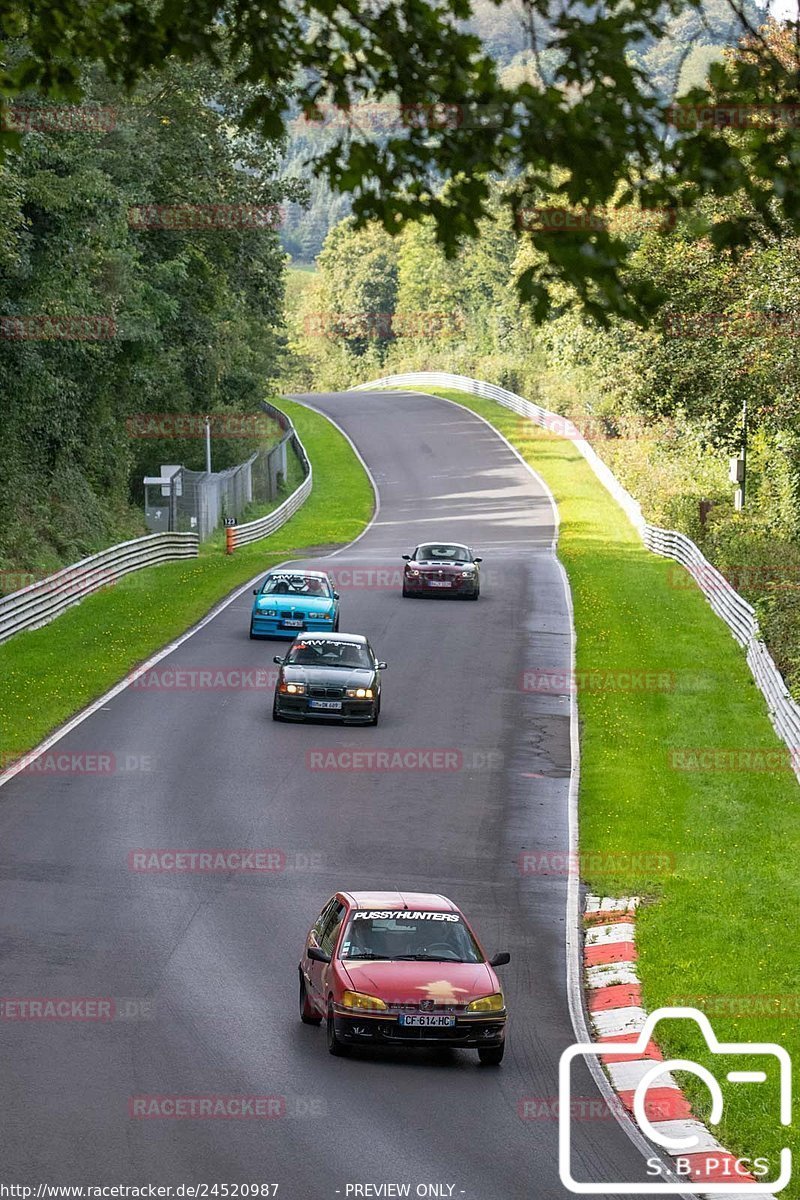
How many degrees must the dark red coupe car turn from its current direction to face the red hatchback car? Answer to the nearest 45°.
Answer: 0° — it already faces it

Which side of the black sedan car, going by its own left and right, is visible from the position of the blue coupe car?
back

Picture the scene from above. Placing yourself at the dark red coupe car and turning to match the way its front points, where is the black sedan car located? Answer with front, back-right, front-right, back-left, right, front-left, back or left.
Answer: front

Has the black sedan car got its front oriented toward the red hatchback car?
yes

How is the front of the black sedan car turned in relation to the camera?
facing the viewer

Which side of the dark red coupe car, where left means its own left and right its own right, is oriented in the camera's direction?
front

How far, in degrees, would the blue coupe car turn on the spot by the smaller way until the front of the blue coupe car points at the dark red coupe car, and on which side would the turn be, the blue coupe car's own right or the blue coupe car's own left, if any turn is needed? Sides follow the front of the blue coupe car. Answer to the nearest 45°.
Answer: approximately 135° to the blue coupe car's own left

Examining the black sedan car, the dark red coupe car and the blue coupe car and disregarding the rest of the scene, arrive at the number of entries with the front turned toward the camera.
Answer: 3

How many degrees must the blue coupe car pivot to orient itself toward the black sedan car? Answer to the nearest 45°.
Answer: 0° — it already faces it

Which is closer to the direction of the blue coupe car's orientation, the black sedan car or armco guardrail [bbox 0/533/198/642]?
the black sedan car

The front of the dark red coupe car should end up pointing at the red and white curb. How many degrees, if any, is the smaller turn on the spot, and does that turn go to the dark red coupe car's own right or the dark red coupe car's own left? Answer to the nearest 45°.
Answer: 0° — it already faces it

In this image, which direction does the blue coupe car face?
toward the camera

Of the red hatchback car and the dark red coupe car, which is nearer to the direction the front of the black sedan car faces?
the red hatchback car
